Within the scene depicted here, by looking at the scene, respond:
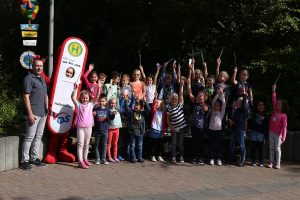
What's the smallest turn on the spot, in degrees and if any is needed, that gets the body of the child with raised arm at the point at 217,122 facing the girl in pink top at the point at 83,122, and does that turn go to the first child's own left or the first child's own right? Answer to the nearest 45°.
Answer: approximately 45° to the first child's own right

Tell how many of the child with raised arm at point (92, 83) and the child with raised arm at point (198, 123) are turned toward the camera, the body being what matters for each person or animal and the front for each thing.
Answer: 2

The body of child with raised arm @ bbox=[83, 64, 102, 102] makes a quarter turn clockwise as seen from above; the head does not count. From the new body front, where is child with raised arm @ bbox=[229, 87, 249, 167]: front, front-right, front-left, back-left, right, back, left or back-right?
back

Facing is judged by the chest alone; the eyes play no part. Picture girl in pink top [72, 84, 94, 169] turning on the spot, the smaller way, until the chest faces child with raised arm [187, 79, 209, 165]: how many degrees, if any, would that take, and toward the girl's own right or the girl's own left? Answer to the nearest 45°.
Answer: approximately 90° to the girl's own left

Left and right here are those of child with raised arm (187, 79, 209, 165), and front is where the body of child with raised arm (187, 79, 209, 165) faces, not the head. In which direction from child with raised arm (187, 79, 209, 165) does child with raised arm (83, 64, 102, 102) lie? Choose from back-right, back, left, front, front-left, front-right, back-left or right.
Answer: right

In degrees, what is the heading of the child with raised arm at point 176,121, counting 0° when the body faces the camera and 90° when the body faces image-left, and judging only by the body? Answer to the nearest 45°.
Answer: approximately 0°

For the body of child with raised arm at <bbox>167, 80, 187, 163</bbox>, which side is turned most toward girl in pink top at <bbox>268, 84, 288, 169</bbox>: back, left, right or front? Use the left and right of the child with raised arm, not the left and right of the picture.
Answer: left

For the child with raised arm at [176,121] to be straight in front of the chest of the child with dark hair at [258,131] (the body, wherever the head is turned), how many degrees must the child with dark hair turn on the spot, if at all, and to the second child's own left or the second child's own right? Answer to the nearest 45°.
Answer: approximately 90° to the second child's own right

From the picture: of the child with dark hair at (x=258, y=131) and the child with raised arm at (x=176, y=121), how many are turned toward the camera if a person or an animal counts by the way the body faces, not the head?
2

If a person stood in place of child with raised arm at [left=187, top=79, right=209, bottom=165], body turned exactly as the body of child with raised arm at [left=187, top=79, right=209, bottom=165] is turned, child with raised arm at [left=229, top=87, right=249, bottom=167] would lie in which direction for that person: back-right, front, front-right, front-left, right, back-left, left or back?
left
